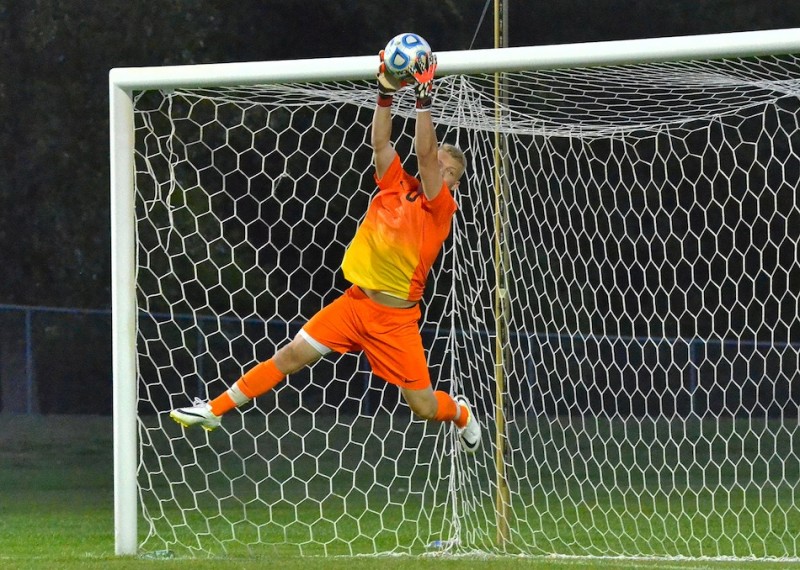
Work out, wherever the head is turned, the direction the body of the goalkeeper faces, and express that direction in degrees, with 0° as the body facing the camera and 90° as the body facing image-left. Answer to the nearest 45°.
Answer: approximately 45°
